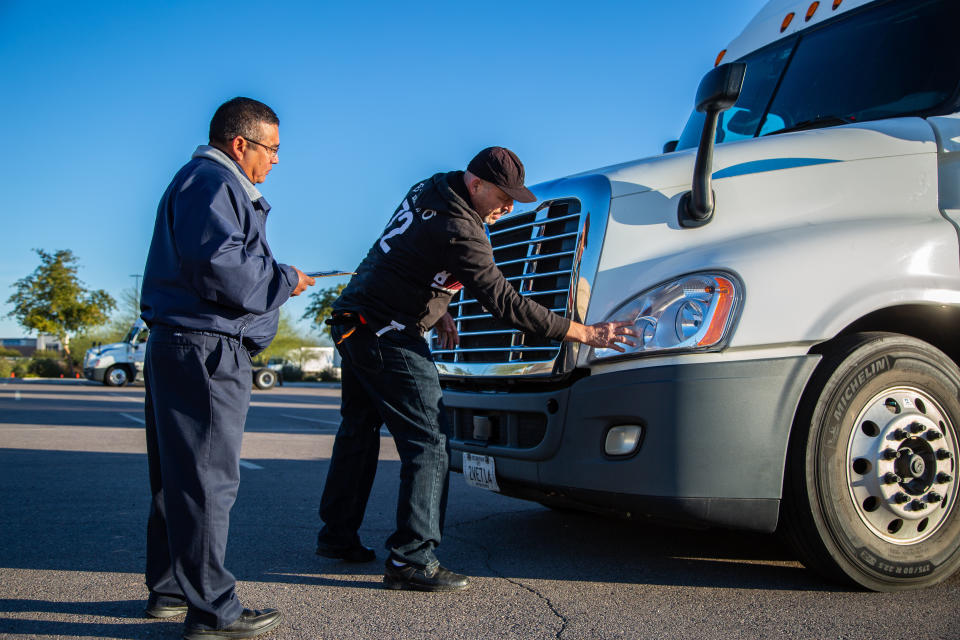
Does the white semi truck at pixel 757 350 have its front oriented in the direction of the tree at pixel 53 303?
no

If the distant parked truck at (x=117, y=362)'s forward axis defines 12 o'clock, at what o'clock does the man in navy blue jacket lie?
The man in navy blue jacket is roughly at 9 o'clock from the distant parked truck.

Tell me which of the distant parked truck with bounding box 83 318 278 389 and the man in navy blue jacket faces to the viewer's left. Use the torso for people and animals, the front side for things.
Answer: the distant parked truck

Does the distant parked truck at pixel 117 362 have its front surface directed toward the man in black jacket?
no

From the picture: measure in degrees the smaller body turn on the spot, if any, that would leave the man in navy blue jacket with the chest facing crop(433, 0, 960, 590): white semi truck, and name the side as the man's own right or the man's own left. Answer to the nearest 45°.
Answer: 0° — they already face it

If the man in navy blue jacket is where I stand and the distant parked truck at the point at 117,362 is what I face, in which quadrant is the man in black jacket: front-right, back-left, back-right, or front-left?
front-right

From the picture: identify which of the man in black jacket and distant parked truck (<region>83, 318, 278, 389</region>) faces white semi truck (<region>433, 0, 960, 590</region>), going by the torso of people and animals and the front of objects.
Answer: the man in black jacket

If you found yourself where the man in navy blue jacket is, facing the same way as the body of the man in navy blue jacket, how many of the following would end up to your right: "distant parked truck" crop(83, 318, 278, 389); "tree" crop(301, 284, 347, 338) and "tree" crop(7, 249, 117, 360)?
0

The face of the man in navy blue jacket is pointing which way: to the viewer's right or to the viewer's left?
to the viewer's right

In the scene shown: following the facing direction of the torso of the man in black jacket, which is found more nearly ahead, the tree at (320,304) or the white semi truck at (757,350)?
the white semi truck

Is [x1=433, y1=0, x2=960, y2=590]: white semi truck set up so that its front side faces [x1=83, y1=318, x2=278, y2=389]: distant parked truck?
no

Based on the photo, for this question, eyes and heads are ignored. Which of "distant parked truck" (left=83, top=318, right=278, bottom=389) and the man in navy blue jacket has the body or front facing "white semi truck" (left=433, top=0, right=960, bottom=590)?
the man in navy blue jacket

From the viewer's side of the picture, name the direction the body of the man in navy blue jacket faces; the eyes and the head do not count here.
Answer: to the viewer's right

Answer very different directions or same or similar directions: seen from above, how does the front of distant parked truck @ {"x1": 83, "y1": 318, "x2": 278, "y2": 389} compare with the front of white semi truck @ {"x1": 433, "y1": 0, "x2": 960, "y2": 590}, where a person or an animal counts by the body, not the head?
same or similar directions

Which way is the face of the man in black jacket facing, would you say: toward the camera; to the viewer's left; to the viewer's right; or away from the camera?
to the viewer's right

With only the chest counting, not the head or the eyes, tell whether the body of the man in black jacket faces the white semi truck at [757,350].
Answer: yes

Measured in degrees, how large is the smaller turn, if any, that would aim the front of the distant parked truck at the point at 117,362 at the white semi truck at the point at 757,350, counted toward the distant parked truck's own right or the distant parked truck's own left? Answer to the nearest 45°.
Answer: approximately 90° to the distant parked truck's own left
